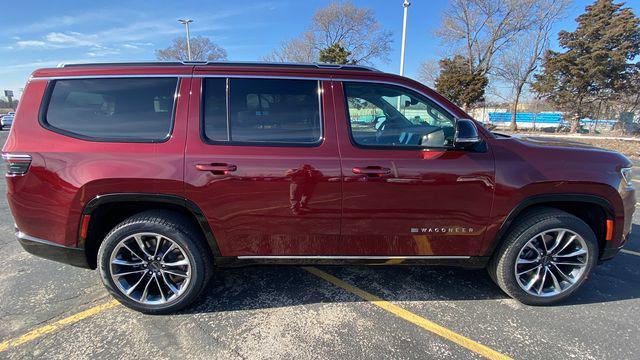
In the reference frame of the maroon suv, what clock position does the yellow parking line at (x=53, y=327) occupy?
The yellow parking line is roughly at 6 o'clock from the maroon suv.

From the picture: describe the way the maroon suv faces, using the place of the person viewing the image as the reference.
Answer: facing to the right of the viewer
